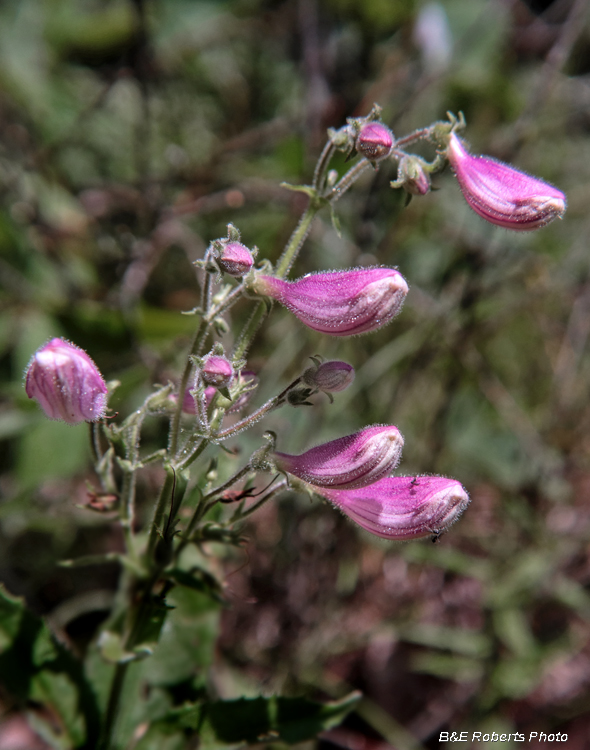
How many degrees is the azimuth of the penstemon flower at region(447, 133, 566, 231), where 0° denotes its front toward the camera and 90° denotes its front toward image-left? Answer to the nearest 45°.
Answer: approximately 270°

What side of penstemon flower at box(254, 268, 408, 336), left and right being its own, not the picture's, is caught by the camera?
right

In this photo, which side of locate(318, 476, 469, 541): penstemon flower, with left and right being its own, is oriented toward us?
right

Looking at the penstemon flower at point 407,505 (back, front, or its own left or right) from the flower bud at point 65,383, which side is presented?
back
